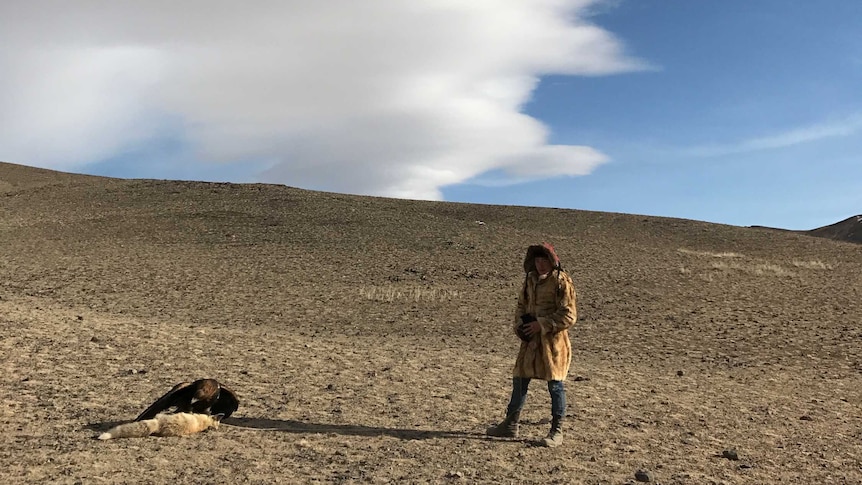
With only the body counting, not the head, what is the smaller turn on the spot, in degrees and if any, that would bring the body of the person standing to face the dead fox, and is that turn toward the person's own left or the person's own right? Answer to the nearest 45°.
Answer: approximately 45° to the person's own right

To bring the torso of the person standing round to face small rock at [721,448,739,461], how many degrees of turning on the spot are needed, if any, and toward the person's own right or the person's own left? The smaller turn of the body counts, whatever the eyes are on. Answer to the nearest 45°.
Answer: approximately 135° to the person's own left

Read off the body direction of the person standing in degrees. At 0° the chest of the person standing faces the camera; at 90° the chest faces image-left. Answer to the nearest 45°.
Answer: approximately 45°

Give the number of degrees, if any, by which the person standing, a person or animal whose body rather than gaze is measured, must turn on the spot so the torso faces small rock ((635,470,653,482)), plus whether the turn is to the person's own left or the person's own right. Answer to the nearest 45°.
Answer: approximately 90° to the person's own left

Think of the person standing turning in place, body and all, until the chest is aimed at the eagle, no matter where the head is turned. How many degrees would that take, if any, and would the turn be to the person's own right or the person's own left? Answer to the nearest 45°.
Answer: approximately 45° to the person's own right
